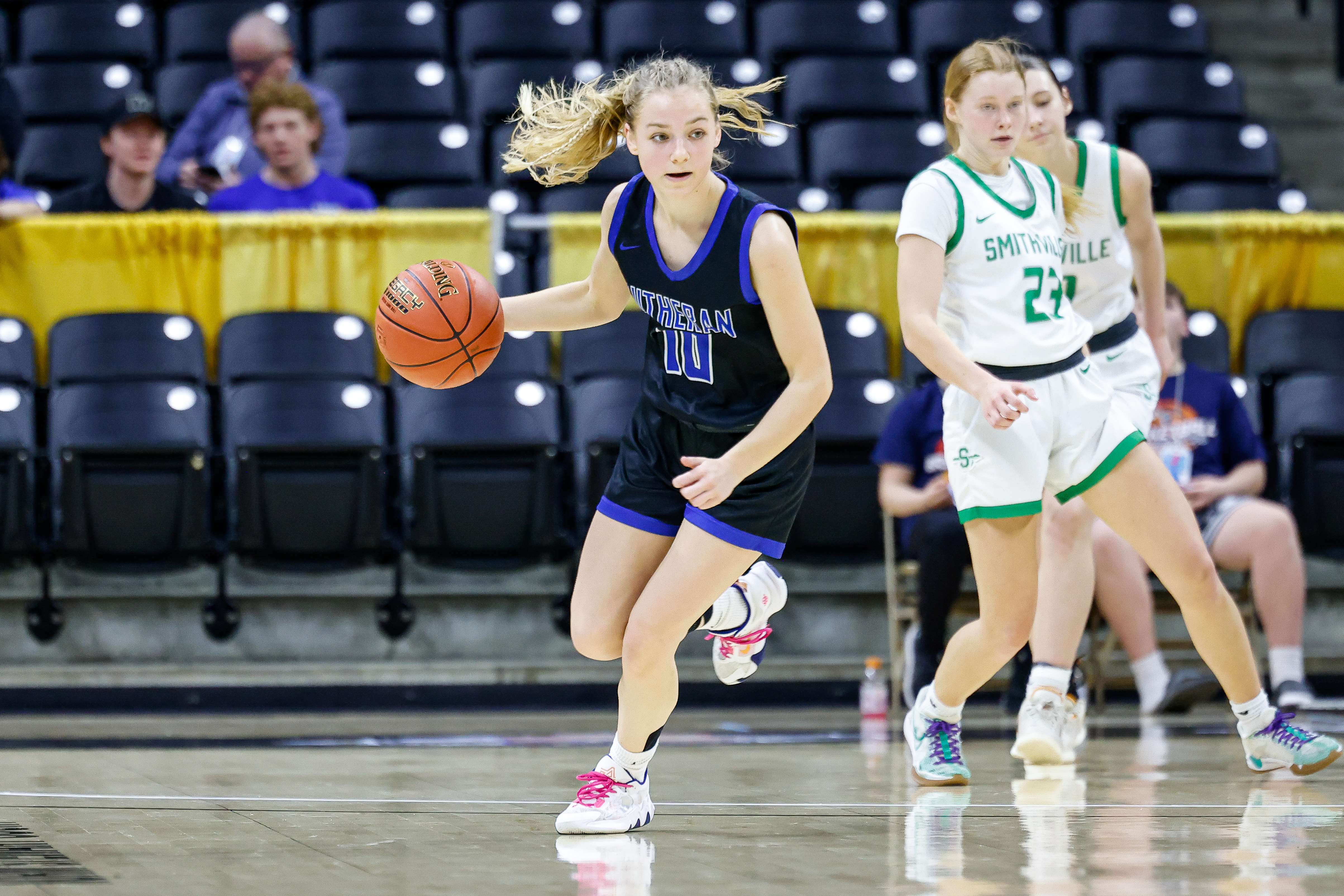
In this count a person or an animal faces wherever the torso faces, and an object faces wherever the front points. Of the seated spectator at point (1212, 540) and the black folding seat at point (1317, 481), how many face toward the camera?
2

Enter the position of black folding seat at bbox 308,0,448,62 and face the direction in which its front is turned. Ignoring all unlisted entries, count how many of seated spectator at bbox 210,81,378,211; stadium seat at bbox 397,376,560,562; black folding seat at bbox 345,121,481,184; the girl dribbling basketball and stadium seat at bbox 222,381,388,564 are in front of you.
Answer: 5

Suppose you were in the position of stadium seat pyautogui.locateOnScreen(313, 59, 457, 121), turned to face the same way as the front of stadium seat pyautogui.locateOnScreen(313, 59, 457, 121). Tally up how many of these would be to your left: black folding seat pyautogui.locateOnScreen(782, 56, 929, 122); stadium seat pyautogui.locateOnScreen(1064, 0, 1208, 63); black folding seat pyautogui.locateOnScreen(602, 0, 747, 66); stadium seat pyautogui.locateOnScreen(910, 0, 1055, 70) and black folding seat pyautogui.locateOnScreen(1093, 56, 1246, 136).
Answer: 5

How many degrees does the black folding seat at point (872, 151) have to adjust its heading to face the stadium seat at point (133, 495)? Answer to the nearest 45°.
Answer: approximately 45° to its right

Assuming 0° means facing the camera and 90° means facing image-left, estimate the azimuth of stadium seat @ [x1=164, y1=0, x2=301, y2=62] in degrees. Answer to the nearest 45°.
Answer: approximately 0°

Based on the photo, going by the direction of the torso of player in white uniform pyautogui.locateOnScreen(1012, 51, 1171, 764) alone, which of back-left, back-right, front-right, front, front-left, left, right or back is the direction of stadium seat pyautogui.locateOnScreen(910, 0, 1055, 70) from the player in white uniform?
back-right

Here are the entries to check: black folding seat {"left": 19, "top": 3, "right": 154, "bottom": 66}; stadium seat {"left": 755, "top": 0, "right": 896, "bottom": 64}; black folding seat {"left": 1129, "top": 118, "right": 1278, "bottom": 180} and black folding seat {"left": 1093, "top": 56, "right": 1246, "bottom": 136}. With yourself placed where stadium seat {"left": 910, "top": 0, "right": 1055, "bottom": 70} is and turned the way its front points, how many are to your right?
2

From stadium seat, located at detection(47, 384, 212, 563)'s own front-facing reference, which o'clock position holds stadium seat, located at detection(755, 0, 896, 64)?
stadium seat, located at detection(755, 0, 896, 64) is roughly at 8 o'clock from stadium seat, located at detection(47, 384, 212, 563).

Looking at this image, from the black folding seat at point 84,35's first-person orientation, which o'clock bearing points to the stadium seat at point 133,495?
The stadium seat is roughly at 12 o'clock from the black folding seat.
